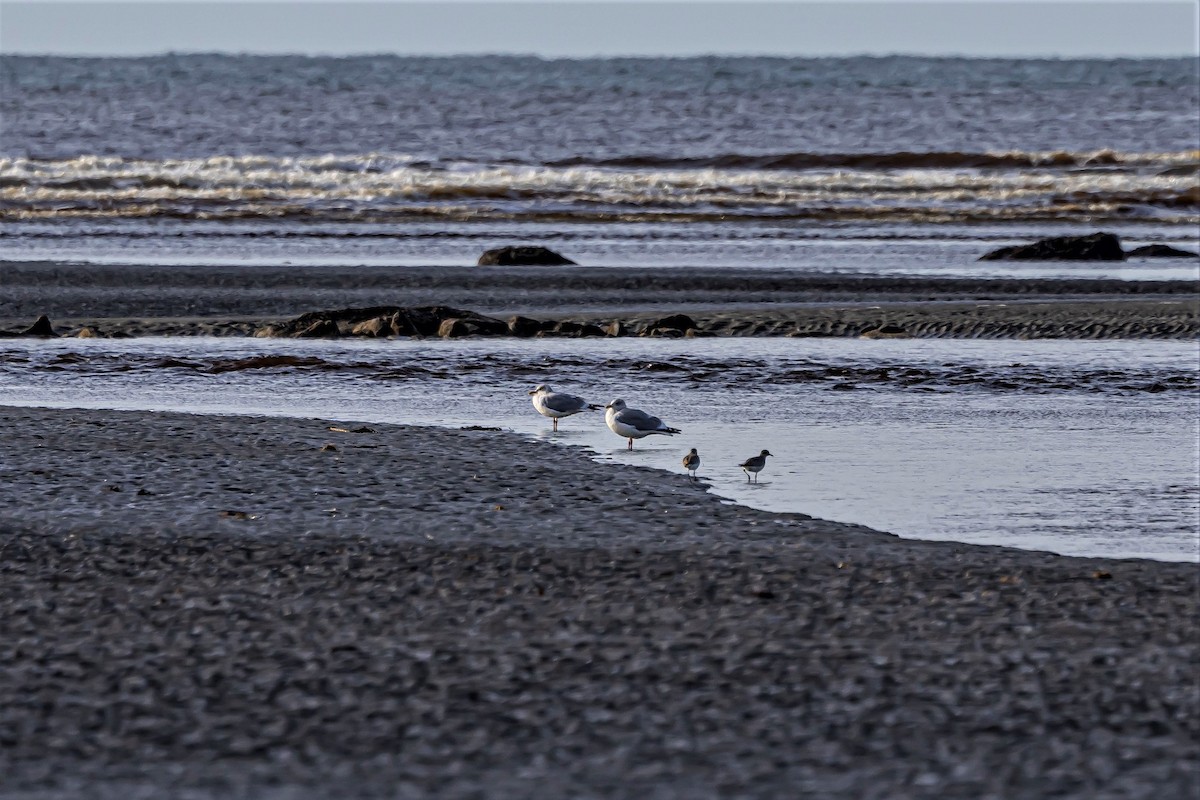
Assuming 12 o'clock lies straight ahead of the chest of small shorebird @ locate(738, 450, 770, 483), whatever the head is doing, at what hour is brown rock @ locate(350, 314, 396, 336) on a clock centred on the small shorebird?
The brown rock is roughly at 8 o'clock from the small shorebird.

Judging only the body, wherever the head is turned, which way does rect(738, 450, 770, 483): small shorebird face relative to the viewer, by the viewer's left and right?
facing to the right of the viewer

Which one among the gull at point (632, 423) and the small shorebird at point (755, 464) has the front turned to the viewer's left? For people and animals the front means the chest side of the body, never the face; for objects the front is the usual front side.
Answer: the gull at point (632, 423)

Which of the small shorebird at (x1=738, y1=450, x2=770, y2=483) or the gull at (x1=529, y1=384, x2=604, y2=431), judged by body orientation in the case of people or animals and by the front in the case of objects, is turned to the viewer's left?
the gull at (x1=529, y1=384, x2=604, y2=431)
